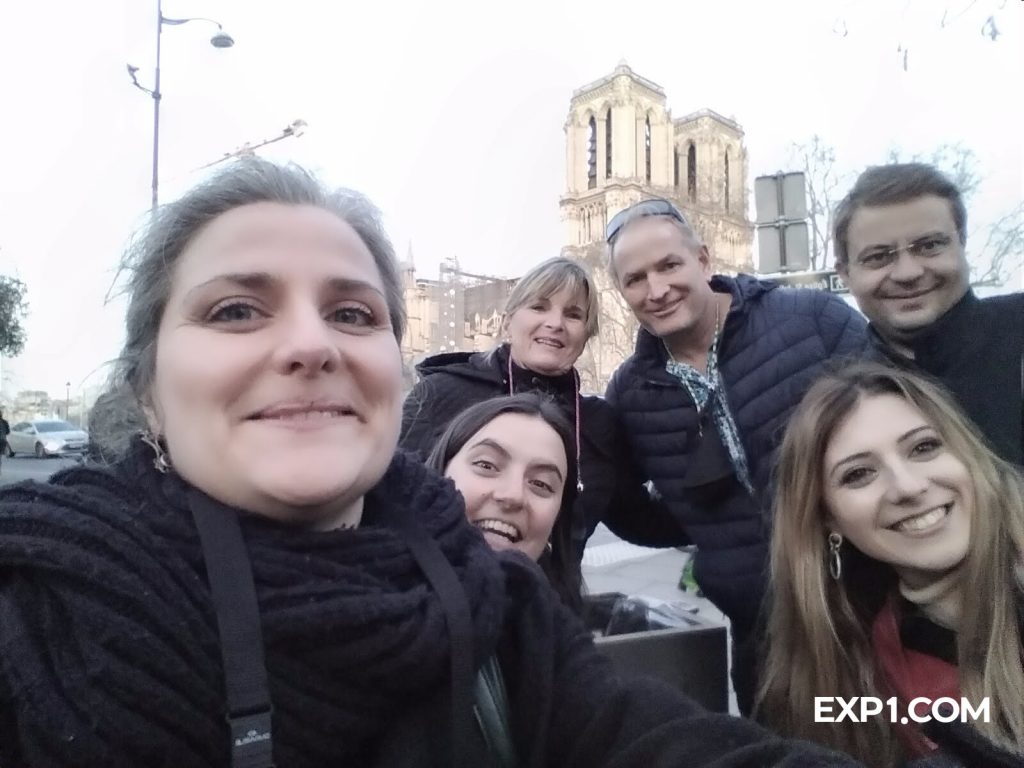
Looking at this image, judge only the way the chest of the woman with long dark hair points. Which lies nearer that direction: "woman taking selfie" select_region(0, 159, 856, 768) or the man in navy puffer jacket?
the woman taking selfie

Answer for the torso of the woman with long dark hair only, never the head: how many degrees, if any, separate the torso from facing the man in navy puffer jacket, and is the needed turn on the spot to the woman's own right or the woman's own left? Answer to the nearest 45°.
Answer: approximately 135° to the woman's own left

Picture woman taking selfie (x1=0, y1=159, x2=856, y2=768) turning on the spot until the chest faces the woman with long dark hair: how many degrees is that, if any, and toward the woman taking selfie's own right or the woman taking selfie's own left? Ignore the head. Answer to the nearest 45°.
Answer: approximately 135° to the woman taking selfie's own left

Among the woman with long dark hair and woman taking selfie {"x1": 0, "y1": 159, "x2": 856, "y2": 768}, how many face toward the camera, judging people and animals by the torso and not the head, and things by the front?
2

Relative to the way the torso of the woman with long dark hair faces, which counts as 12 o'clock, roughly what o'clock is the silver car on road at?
The silver car on road is roughly at 5 o'clock from the woman with long dark hair.

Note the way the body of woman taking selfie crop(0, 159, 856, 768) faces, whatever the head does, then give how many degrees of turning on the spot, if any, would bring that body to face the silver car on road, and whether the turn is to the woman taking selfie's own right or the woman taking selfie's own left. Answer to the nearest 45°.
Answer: approximately 135° to the woman taking selfie's own right

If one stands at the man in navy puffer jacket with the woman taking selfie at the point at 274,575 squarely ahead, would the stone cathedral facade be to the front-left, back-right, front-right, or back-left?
back-right

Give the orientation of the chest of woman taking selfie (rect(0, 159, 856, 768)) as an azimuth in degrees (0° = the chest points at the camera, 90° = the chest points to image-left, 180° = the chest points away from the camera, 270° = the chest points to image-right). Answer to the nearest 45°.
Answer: approximately 0°
